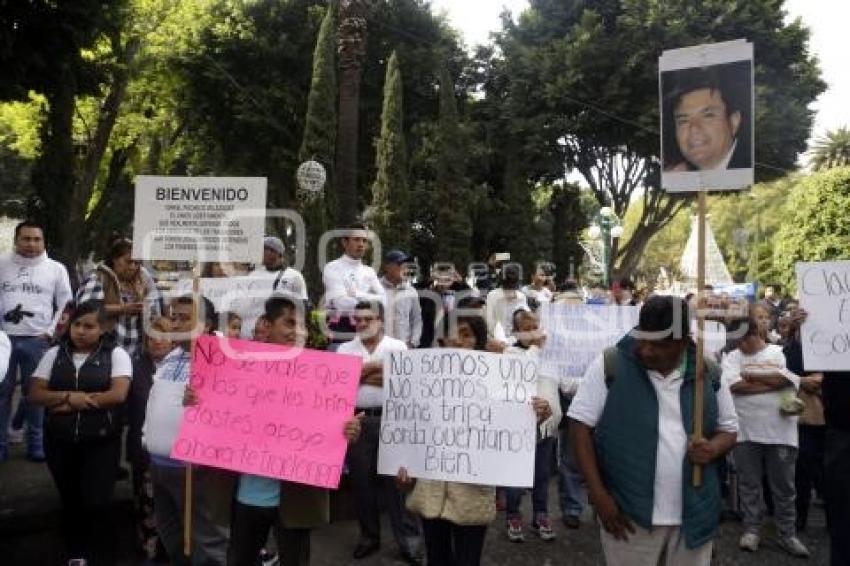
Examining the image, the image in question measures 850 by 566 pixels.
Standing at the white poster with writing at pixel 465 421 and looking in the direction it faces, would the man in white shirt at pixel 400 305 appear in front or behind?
behind

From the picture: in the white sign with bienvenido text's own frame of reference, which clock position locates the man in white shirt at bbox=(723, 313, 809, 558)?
The man in white shirt is roughly at 9 o'clock from the white sign with bienvenido text.

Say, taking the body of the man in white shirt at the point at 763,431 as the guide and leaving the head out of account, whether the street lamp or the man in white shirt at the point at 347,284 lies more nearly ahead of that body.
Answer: the man in white shirt

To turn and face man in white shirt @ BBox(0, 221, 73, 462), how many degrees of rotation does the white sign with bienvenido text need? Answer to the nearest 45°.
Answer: approximately 135° to its right

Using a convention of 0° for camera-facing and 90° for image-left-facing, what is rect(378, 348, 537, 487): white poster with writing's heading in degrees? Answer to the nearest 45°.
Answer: approximately 0°

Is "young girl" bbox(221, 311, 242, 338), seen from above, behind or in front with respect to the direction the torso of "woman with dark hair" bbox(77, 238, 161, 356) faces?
in front

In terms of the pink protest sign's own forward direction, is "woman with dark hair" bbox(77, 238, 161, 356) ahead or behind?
behind

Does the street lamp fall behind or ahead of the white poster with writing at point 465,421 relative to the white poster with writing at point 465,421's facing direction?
behind
